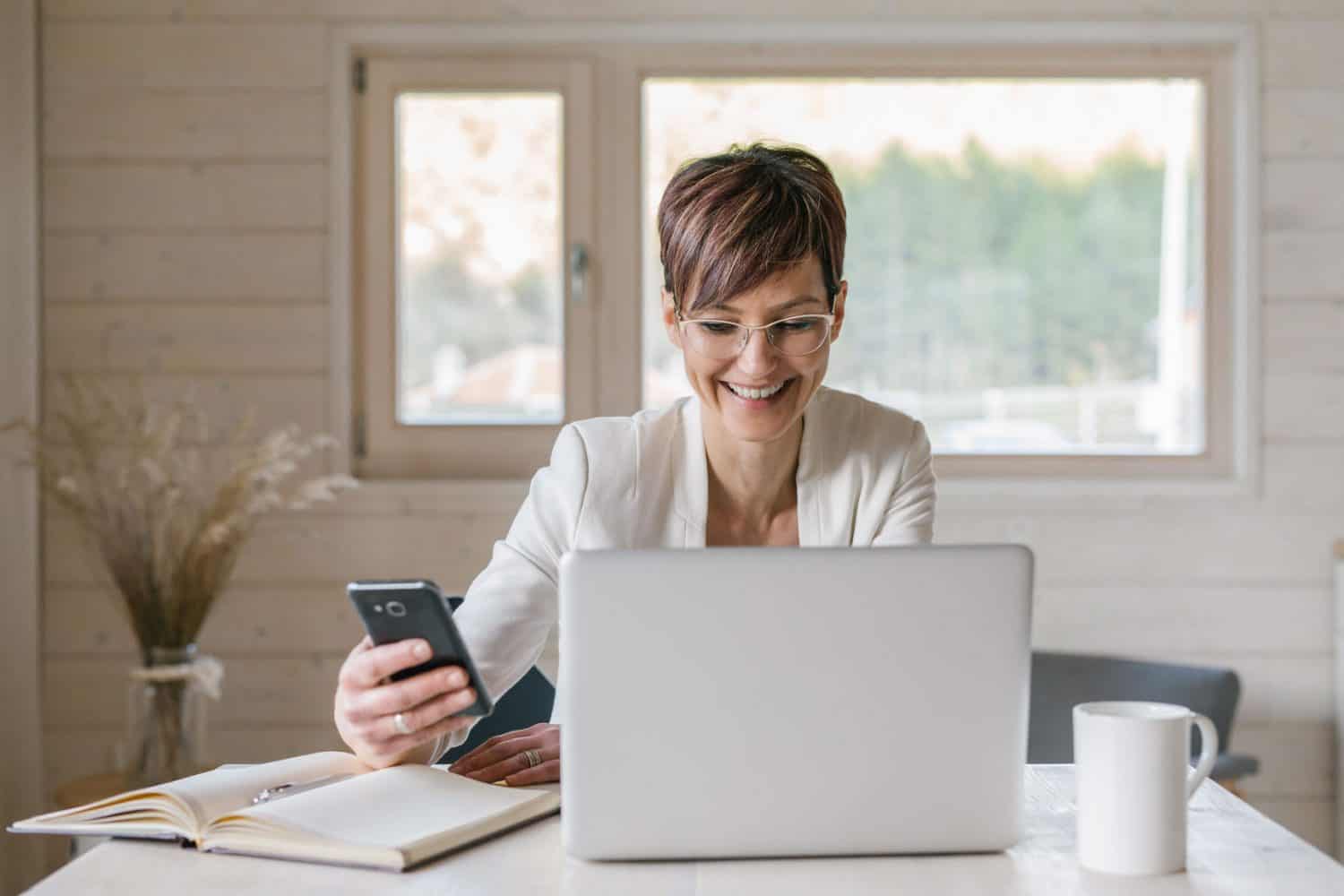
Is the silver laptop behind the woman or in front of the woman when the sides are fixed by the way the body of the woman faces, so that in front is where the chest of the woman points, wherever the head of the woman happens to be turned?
in front

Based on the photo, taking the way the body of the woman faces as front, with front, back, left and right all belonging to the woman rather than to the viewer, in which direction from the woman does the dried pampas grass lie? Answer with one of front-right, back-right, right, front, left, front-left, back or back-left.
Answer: back-right

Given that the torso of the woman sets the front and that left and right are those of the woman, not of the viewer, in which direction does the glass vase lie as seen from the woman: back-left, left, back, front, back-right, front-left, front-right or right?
back-right

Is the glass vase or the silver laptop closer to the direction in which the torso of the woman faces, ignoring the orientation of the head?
the silver laptop

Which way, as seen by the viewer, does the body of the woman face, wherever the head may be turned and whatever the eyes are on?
toward the camera

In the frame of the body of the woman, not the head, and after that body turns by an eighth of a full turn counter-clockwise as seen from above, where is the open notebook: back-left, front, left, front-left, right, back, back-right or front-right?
right

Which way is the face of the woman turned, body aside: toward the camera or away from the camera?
toward the camera

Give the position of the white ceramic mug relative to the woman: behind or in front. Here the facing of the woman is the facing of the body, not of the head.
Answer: in front
